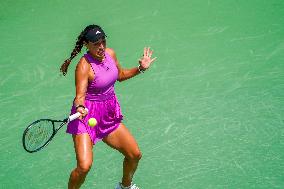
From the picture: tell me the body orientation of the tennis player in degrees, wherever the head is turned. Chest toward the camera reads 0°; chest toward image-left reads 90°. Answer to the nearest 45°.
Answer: approximately 315°
